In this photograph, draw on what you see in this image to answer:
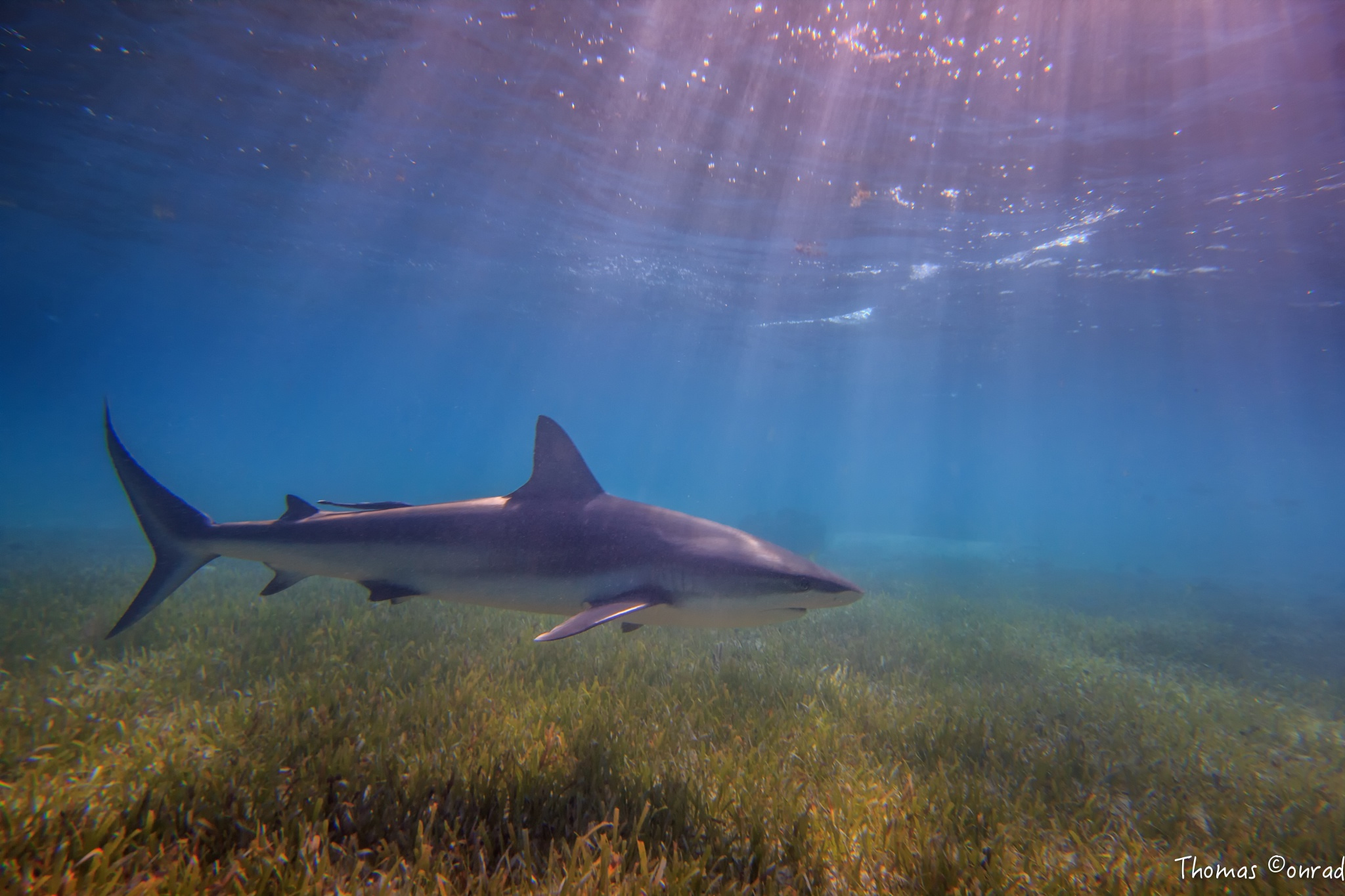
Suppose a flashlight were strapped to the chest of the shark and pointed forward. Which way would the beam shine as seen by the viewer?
to the viewer's right
